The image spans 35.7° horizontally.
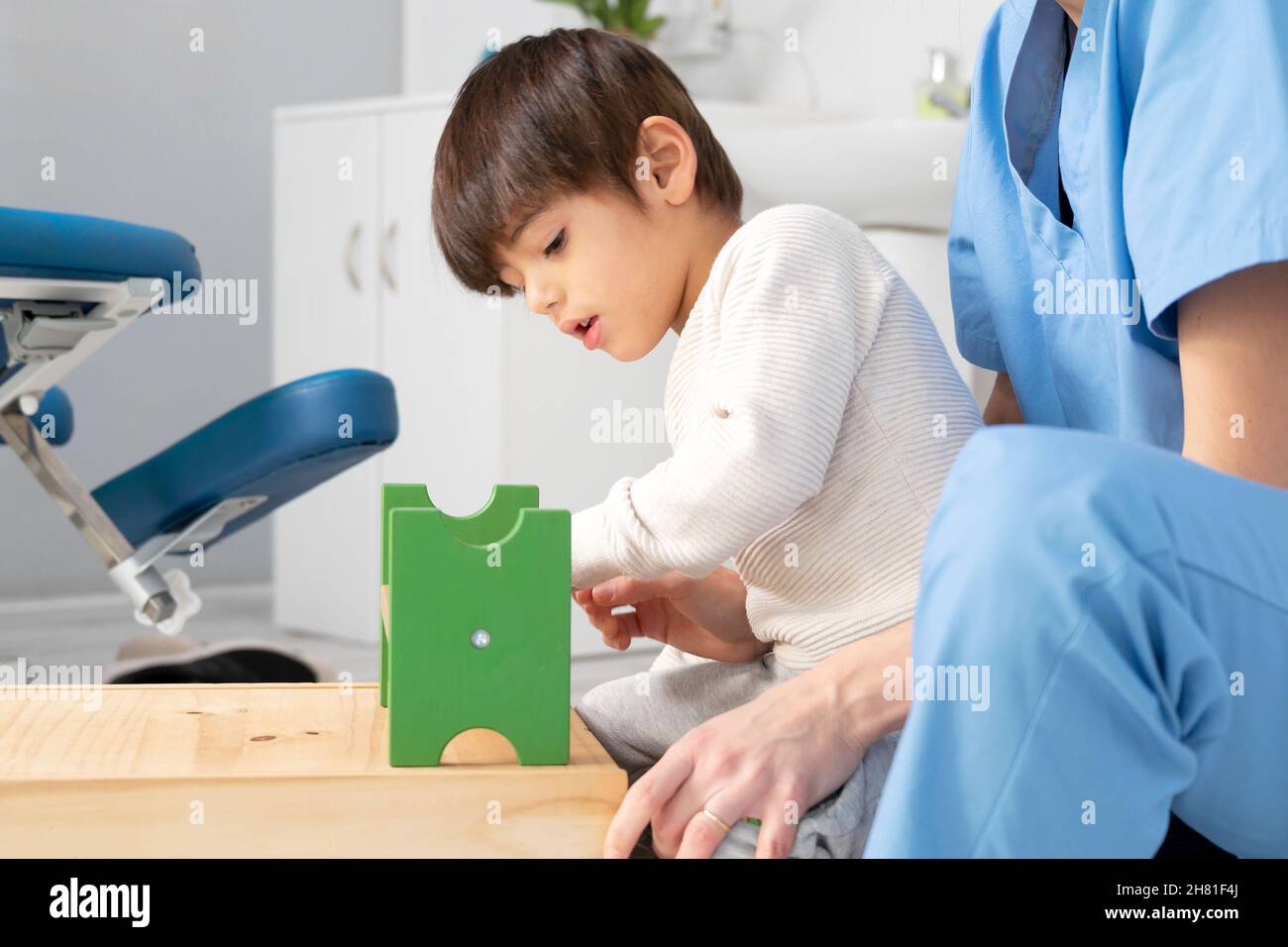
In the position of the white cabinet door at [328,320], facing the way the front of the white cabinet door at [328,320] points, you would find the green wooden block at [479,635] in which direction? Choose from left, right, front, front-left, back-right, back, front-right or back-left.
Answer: front-left

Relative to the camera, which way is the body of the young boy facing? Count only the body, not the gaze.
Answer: to the viewer's left

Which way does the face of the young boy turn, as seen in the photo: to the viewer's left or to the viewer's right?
to the viewer's left

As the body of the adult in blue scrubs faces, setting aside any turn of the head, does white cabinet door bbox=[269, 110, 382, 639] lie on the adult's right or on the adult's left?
on the adult's right

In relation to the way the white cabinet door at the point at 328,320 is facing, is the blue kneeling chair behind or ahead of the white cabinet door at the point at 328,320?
ahead

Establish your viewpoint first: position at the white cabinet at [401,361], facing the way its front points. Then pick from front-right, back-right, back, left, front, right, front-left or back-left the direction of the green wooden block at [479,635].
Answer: front-left

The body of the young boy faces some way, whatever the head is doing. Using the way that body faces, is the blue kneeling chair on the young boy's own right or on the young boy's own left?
on the young boy's own right
